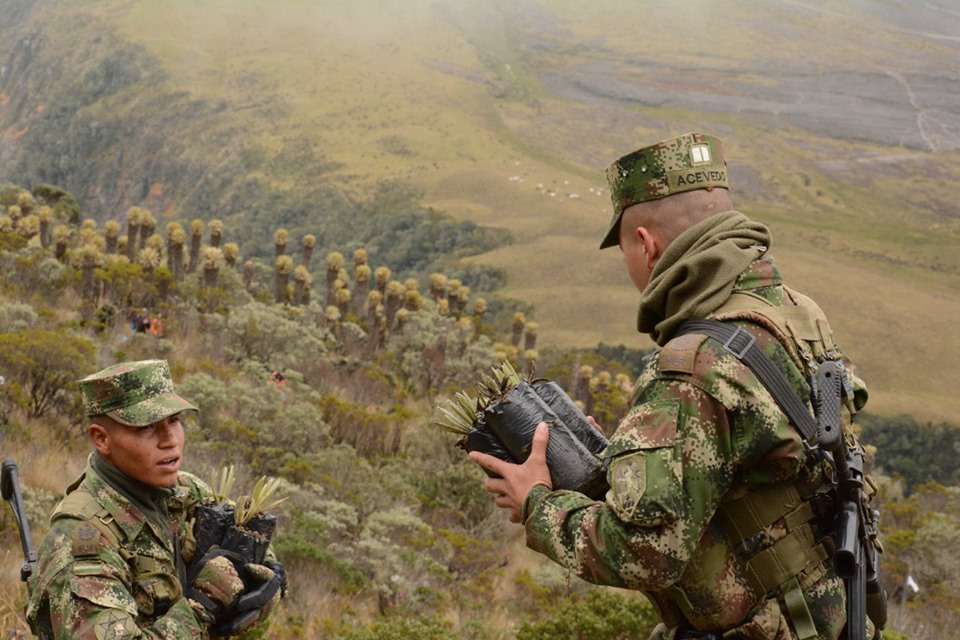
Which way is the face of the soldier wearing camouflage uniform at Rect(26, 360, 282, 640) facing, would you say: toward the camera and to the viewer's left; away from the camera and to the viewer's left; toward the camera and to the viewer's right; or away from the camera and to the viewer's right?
toward the camera and to the viewer's right

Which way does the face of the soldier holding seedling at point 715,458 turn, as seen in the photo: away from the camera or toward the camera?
away from the camera

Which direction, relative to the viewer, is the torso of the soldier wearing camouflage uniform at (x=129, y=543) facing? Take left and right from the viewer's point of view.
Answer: facing the viewer and to the right of the viewer

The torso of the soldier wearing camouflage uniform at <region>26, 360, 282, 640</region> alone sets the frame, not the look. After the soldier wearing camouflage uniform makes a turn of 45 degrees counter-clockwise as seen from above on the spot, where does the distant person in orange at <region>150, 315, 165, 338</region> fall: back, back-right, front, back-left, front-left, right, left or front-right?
left

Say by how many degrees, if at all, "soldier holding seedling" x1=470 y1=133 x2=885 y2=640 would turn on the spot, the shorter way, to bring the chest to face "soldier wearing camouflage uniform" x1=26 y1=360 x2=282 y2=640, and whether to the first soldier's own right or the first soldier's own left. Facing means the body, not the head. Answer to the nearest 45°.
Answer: approximately 45° to the first soldier's own left

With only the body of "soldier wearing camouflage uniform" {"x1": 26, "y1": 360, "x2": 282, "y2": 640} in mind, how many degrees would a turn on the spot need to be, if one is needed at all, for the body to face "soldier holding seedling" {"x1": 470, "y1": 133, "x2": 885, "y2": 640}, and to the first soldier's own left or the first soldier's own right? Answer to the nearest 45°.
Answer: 0° — they already face them

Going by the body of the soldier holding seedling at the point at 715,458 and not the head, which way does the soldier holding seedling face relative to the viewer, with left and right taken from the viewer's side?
facing away from the viewer and to the left of the viewer

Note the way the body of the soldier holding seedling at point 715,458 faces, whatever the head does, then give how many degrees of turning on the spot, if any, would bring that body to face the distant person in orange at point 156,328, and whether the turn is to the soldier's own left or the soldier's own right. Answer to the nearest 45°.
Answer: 0° — they already face them
